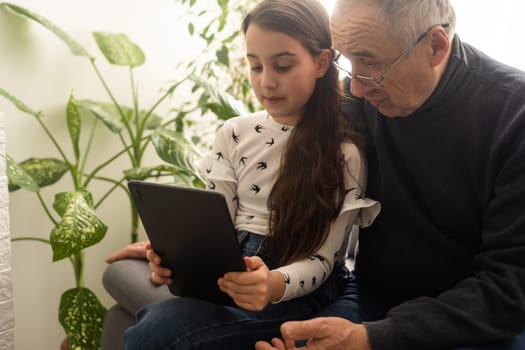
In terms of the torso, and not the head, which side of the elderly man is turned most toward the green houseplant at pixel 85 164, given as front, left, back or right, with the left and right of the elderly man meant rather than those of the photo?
right

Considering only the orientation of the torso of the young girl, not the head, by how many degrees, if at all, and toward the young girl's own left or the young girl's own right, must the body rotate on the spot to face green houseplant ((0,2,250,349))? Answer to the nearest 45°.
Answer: approximately 90° to the young girl's own right

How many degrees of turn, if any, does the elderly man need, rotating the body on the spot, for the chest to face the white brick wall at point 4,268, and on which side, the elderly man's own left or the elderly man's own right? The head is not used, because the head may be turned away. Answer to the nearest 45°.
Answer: approximately 45° to the elderly man's own right

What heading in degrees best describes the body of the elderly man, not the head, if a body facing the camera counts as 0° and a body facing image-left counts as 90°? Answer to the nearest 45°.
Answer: approximately 45°
